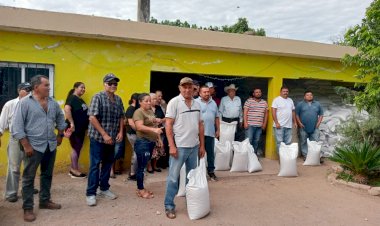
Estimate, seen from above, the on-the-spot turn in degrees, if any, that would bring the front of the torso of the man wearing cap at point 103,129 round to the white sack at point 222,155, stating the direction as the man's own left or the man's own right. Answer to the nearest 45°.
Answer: approximately 90° to the man's own left

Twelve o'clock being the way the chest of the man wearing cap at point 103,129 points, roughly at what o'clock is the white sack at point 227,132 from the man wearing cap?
The white sack is roughly at 9 o'clock from the man wearing cap.

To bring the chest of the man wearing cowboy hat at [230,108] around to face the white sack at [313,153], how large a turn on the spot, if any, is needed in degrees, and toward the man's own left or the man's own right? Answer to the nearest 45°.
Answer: approximately 90° to the man's own left

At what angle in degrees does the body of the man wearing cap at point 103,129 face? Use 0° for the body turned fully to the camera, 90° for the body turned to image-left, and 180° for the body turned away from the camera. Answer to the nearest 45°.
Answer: approximately 315°

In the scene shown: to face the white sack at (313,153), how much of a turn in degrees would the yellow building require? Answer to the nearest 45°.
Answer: approximately 45° to its left

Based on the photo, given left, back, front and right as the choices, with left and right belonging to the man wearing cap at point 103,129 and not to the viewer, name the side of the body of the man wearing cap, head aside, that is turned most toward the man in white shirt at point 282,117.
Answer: left

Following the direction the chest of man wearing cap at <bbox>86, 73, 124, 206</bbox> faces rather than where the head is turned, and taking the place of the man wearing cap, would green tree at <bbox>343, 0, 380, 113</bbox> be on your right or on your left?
on your left

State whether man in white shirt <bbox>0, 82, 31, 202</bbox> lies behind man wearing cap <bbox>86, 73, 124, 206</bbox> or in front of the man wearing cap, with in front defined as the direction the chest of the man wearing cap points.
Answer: behind

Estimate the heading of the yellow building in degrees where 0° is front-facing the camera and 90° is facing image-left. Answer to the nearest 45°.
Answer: approximately 315°

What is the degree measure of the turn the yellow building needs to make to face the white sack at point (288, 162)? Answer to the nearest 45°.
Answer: approximately 45° to its left
